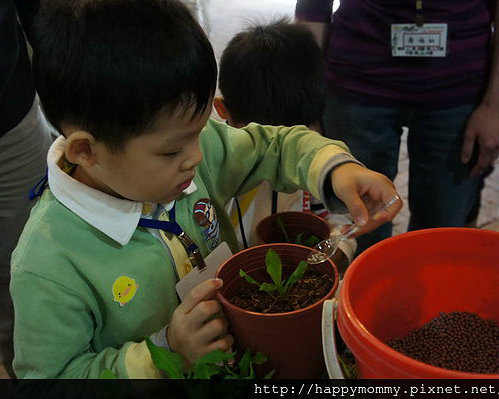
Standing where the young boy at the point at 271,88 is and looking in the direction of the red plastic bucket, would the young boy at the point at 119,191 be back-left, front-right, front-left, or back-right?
front-right

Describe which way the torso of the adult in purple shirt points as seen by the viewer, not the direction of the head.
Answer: toward the camera

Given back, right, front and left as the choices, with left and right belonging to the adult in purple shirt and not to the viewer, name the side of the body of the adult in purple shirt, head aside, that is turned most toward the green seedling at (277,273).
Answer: front

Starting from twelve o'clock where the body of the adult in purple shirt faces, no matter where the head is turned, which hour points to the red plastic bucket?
The red plastic bucket is roughly at 12 o'clock from the adult in purple shirt.

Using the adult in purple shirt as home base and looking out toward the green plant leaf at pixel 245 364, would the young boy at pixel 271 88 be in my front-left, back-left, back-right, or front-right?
front-right

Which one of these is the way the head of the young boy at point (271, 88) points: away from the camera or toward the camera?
away from the camera

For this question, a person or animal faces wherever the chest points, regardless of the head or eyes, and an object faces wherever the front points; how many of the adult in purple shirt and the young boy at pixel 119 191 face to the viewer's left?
0

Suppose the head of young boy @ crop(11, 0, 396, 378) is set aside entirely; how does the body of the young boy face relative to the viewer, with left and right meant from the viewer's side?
facing the viewer and to the right of the viewer
